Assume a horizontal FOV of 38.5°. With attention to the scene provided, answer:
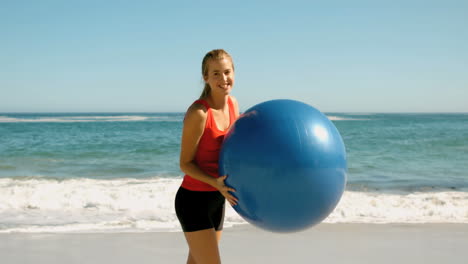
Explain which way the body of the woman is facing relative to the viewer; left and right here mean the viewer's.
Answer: facing the viewer and to the right of the viewer
